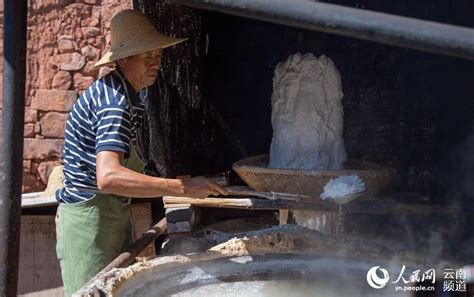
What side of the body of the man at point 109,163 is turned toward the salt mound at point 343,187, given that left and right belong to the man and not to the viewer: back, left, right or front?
front

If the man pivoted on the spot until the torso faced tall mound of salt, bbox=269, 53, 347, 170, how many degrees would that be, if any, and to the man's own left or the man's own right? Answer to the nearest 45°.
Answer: approximately 45° to the man's own left

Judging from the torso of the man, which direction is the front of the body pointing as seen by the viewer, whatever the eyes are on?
to the viewer's right
